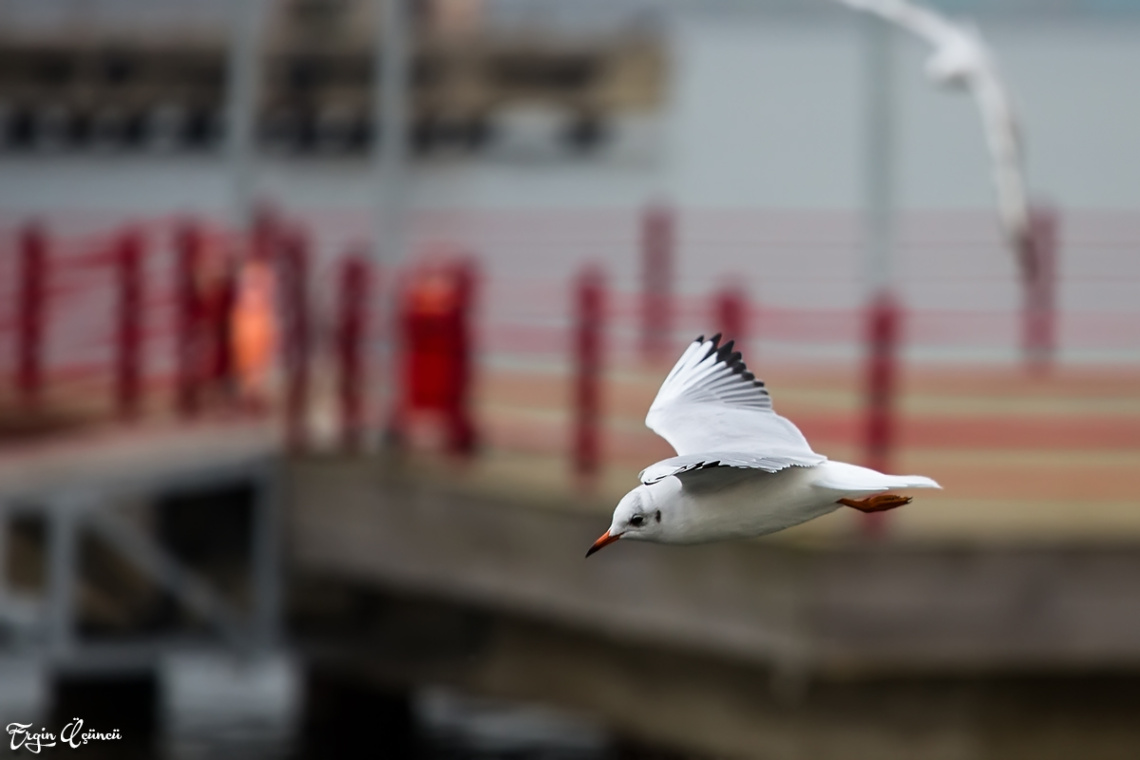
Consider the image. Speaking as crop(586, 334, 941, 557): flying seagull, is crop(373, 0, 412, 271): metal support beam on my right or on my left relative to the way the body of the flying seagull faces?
on my right

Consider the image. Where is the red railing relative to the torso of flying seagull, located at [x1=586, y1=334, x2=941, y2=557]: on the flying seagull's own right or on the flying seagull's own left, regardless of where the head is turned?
on the flying seagull's own right

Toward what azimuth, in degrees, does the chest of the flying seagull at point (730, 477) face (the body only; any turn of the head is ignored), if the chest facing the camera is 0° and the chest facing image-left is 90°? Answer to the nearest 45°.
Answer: approximately 90°

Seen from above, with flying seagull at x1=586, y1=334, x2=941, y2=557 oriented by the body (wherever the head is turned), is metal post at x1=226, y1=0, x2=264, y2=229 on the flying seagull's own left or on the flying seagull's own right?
on the flying seagull's own right

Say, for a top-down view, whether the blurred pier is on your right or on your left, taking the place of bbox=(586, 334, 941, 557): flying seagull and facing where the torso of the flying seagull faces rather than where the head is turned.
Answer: on your right
